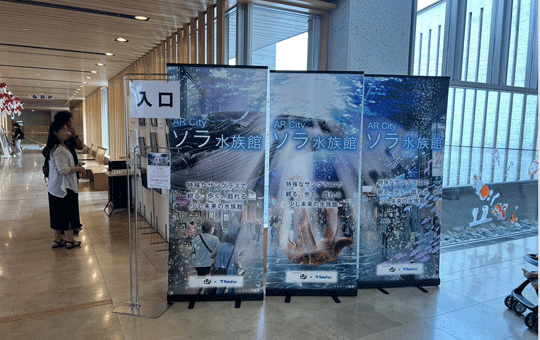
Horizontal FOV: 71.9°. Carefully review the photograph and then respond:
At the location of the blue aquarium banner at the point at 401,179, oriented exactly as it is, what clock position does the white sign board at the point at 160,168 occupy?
The white sign board is roughly at 2 o'clock from the blue aquarium banner.

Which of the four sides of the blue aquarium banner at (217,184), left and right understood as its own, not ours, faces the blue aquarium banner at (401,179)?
left

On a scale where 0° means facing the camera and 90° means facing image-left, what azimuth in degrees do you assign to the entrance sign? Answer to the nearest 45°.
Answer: approximately 0°

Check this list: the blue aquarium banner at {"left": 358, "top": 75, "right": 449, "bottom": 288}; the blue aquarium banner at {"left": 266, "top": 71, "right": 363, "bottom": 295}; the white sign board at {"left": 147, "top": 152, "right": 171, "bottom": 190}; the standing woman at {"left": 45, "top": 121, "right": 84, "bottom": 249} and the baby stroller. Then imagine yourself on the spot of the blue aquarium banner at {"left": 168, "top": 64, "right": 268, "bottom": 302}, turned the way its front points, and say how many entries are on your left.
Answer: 3

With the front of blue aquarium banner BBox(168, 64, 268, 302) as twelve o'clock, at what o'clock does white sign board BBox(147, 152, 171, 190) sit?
The white sign board is roughly at 3 o'clock from the blue aquarium banner.

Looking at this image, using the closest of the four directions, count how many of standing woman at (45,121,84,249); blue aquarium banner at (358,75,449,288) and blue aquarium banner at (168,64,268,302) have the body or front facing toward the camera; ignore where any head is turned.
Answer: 2

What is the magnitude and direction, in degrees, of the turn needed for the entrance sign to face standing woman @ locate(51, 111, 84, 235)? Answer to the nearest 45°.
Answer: approximately 135° to its right

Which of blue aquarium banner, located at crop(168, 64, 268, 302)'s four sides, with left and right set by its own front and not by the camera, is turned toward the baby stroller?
left

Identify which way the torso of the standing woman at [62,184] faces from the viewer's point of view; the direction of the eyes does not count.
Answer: to the viewer's right
